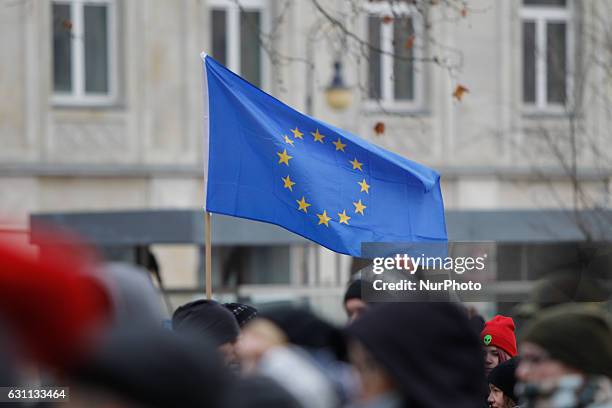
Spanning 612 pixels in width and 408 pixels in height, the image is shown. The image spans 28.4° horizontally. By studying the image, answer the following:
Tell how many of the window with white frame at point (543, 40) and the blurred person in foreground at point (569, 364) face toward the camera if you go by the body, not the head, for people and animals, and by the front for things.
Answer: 1

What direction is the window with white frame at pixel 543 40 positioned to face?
toward the camera

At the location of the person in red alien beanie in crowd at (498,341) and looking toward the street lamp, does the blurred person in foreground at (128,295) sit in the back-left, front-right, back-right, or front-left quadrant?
back-left

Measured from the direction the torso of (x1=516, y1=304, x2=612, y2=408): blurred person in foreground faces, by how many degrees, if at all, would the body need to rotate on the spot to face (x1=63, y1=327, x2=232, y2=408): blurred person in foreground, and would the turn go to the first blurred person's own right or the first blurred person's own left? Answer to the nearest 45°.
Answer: approximately 45° to the first blurred person's own left

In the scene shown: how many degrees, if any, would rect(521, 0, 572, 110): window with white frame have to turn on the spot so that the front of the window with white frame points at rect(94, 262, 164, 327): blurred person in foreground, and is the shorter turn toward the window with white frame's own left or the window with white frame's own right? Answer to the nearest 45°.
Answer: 0° — it already faces them

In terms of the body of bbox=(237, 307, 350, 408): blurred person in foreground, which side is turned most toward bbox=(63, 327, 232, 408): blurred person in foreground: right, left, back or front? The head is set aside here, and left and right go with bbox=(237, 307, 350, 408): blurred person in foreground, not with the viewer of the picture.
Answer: left

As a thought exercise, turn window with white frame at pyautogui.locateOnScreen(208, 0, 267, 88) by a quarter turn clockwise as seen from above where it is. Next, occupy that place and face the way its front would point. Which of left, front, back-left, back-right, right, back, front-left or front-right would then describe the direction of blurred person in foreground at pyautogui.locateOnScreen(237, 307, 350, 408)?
left

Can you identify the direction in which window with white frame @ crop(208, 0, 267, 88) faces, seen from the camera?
facing the viewer

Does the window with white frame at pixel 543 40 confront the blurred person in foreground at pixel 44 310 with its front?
yes

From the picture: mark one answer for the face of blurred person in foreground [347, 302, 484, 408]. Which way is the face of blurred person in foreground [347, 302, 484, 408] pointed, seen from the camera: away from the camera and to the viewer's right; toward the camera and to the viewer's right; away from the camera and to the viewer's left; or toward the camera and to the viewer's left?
away from the camera and to the viewer's left

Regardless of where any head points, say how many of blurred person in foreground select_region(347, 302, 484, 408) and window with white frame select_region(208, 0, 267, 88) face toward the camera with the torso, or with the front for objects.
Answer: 1

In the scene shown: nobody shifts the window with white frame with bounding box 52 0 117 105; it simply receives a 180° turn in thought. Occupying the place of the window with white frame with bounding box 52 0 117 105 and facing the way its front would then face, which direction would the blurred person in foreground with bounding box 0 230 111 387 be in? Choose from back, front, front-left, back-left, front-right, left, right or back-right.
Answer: back

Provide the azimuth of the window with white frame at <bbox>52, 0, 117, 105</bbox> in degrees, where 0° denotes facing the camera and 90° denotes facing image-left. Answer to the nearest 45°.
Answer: approximately 0°

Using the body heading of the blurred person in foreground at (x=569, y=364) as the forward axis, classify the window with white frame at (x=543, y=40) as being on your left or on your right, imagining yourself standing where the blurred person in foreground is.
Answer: on your right
